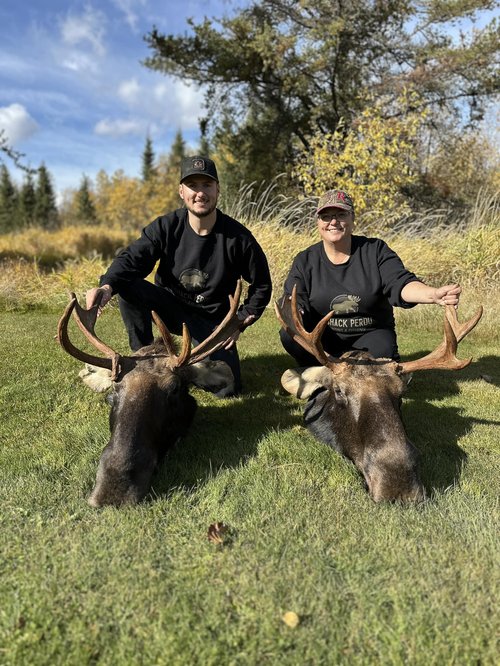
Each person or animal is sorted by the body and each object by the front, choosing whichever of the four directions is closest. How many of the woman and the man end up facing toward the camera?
2

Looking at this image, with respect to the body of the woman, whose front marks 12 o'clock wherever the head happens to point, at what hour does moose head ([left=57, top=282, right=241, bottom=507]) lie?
The moose head is roughly at 1 o'clock from the woman.

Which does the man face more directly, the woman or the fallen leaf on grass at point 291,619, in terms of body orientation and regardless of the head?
the fallen leaf on grass

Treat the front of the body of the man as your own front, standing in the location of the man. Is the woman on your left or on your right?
on your left

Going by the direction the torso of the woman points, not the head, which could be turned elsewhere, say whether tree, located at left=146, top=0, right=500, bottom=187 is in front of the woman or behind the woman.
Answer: behind

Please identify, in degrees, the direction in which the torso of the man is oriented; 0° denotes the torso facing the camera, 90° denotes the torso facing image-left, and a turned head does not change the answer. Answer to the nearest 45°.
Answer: approximately 0°

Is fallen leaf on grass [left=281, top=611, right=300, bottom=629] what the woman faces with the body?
yes

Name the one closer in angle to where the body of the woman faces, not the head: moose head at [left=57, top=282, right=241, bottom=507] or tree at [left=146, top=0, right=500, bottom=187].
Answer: the moose head

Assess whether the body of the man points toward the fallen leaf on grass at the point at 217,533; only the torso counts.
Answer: yes

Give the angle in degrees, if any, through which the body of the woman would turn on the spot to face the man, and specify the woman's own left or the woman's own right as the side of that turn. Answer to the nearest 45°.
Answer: approximately 90° to the woman's own right
